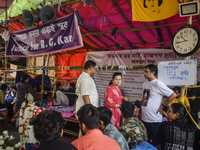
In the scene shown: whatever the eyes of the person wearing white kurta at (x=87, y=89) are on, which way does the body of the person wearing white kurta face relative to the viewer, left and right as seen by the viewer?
facing to the right of the viewer

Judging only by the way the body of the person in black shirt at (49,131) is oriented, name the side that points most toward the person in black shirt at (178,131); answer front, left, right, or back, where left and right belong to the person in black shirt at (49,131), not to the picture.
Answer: right

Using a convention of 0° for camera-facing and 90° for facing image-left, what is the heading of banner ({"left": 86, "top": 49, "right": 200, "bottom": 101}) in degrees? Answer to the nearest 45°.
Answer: approximately 0°

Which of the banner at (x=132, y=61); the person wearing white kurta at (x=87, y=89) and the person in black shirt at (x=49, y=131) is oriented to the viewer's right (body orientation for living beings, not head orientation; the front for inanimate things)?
the person wearing white kurta

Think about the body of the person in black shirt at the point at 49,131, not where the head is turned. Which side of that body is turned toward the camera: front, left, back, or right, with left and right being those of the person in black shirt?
back
